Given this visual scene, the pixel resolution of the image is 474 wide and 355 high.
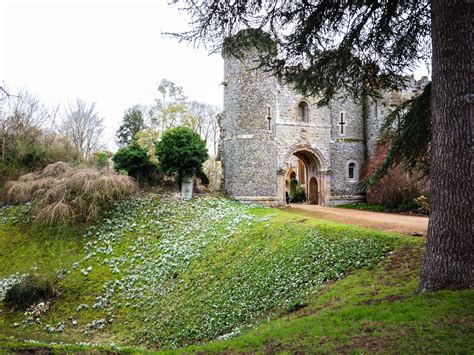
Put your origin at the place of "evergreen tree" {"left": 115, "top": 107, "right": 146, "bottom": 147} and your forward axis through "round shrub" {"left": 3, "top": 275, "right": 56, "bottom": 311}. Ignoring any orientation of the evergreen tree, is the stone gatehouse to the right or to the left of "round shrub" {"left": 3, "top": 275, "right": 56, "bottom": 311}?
left

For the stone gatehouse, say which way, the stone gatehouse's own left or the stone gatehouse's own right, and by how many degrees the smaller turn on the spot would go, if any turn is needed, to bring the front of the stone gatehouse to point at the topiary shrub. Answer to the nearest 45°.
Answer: approximately 90° to the stone gatehouse's own right

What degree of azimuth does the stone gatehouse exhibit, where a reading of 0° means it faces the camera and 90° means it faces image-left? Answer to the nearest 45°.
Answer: approximately 315°

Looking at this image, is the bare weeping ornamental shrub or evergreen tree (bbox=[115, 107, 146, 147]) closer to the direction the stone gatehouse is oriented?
the bare weeping ornamental shrub

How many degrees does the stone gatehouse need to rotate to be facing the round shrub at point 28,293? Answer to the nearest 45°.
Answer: approximately 90° to its right
